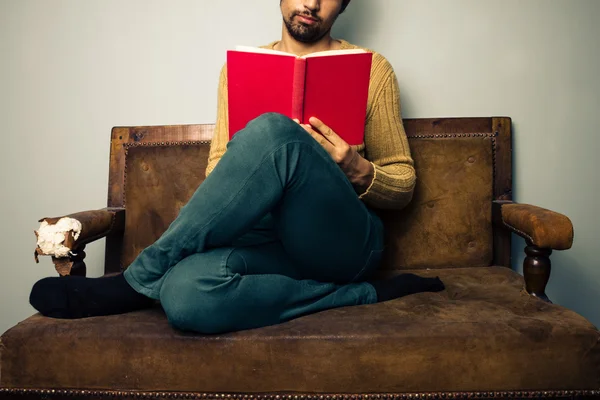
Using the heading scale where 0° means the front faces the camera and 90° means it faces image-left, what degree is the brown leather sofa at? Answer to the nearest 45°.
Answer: approximately 0°
